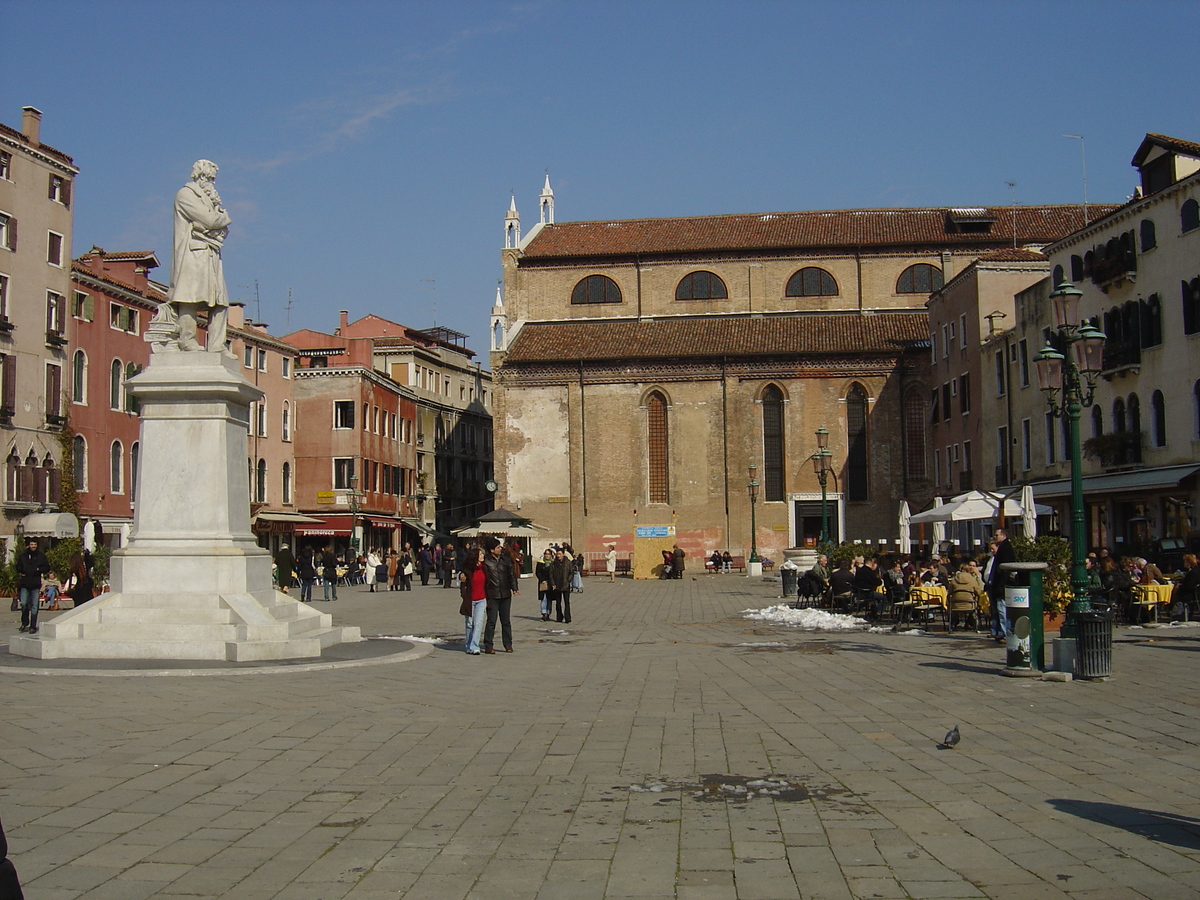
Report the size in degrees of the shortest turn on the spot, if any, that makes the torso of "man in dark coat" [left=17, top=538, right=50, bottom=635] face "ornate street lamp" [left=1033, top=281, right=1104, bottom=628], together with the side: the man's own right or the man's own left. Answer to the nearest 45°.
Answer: approximately 45° to the man's own left

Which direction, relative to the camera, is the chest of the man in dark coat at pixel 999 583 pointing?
to the viewer's left

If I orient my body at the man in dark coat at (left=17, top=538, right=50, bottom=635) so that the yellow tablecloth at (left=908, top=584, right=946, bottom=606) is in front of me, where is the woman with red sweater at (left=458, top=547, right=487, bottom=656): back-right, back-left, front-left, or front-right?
front-right

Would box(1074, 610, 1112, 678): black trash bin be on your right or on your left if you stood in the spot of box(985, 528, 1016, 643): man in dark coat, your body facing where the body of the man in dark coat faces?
on your left

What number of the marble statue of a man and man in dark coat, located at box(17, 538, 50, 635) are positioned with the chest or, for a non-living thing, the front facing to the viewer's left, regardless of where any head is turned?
0

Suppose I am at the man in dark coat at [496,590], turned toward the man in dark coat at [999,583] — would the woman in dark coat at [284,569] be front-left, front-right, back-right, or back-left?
back-left

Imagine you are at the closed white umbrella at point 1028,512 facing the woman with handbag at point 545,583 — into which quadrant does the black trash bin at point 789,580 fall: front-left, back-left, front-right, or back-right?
front-right

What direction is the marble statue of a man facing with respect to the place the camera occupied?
facing the viewer and to the right of the viewer

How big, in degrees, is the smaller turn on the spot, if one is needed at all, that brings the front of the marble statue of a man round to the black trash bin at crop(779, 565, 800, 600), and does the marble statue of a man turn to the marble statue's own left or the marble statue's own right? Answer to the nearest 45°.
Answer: approximately 90° to the marble statue's own left

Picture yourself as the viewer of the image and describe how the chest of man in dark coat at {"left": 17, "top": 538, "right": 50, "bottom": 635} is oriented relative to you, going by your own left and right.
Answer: facing the viewer

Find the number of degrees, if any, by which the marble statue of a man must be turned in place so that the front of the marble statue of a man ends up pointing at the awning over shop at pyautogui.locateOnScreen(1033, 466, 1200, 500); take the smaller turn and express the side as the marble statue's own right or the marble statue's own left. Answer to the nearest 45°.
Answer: approximately 45° to the marble statue's own left
